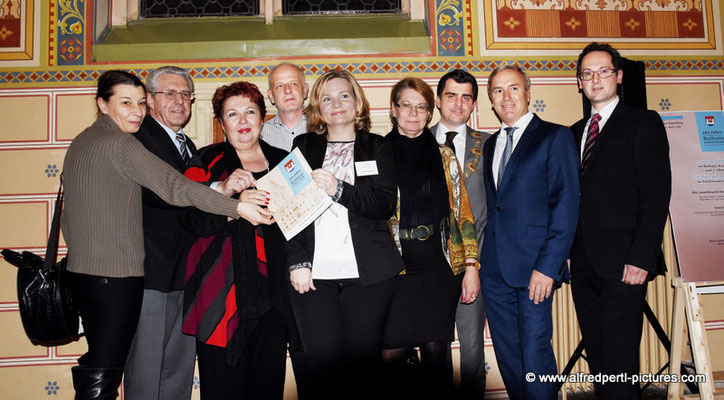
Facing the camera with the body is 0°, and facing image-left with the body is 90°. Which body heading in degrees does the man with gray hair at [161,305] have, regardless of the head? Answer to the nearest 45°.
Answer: approximately 315°

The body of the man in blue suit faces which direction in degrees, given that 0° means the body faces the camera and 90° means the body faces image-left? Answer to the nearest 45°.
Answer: approximately 45°

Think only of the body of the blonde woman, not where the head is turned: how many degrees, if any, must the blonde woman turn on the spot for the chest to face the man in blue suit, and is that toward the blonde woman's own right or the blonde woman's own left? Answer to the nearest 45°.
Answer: approximately 90° to the blonde woman's own left

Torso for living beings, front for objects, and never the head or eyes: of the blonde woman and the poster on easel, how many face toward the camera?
2

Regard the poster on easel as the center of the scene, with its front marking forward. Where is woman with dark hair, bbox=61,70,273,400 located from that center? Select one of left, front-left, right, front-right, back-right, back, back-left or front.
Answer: front-right

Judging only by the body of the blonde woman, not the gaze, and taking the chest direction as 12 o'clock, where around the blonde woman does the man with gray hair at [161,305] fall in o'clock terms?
The man with gray hair is roughly at 4 o'clock from the blonde woman.

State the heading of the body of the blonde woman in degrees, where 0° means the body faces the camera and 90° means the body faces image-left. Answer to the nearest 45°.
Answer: approximately 0°
